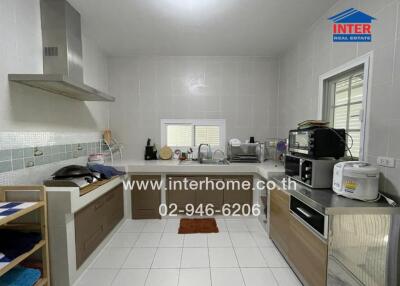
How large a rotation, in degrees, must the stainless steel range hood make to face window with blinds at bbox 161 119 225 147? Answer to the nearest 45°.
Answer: approximately 45° to its left

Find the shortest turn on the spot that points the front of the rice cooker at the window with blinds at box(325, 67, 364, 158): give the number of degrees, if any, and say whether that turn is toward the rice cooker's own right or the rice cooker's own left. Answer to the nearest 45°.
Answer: approximately 135° to the rice cooker's own right

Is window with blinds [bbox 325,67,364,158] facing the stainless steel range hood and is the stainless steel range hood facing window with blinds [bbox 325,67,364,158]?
yes

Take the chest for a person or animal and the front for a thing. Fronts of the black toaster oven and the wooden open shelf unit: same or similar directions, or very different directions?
very different directions

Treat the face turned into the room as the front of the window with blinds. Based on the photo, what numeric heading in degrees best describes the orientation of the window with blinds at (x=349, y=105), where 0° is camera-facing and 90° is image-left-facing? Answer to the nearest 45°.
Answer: approximately 45°

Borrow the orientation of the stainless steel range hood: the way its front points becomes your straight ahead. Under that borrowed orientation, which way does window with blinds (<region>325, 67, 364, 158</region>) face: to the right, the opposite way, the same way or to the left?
the opposite way

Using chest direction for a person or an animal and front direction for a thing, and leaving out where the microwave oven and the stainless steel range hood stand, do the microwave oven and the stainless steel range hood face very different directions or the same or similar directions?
very different directions

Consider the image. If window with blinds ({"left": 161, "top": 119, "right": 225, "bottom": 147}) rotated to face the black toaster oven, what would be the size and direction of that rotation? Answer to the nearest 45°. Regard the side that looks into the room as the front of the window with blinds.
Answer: approximately 45° to its left

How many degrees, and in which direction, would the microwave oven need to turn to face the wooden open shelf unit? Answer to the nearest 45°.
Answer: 0° — it already faces it

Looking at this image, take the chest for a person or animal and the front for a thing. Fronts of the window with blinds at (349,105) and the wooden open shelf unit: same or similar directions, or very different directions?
very different directions

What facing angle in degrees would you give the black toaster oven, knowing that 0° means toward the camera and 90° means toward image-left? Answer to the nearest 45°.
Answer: approximately 45°
